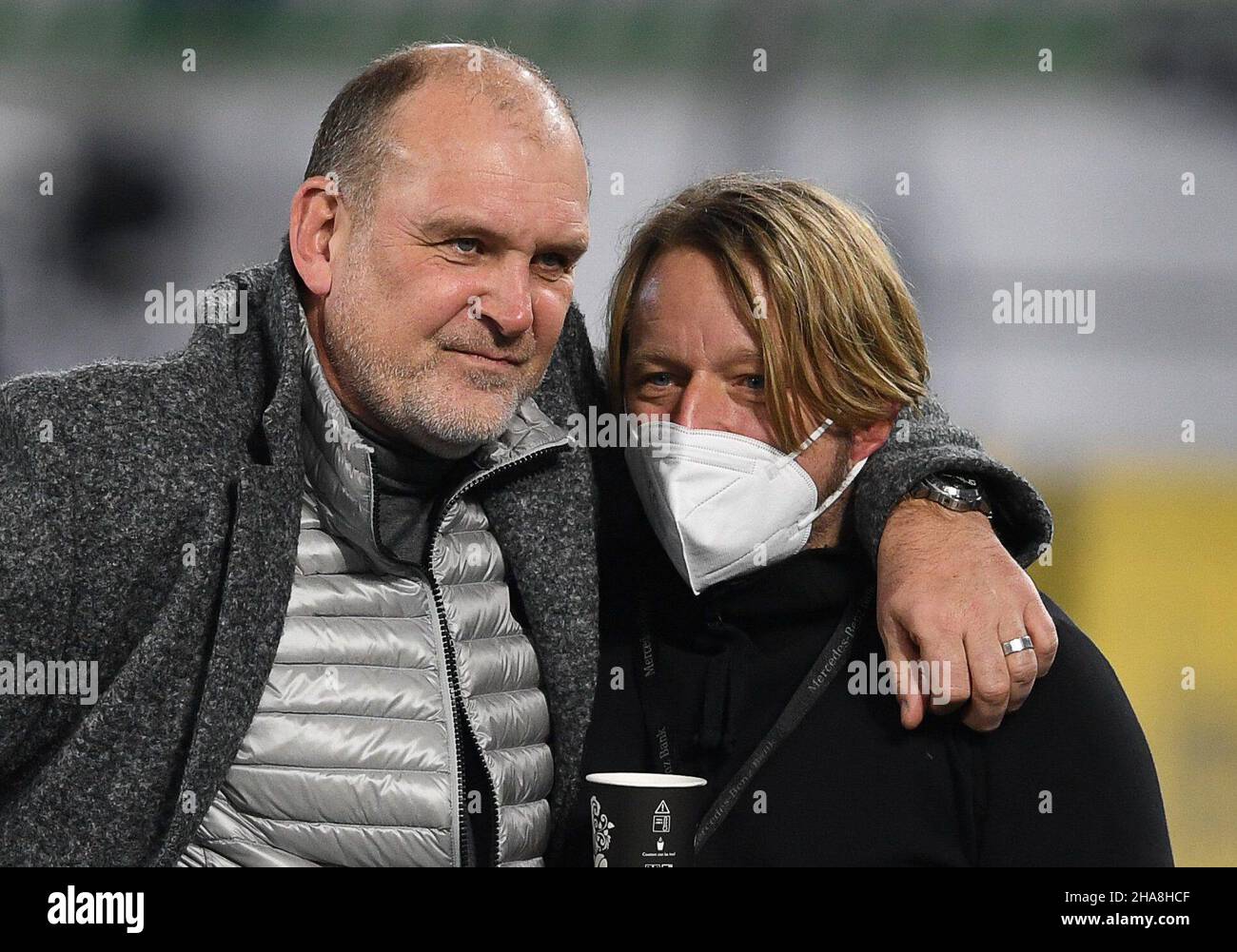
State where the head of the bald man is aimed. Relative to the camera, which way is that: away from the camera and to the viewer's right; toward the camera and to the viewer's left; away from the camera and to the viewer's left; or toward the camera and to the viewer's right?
toward the camera and to the viewer's right

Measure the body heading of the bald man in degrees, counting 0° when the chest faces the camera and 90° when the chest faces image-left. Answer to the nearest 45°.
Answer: approximately 315°
